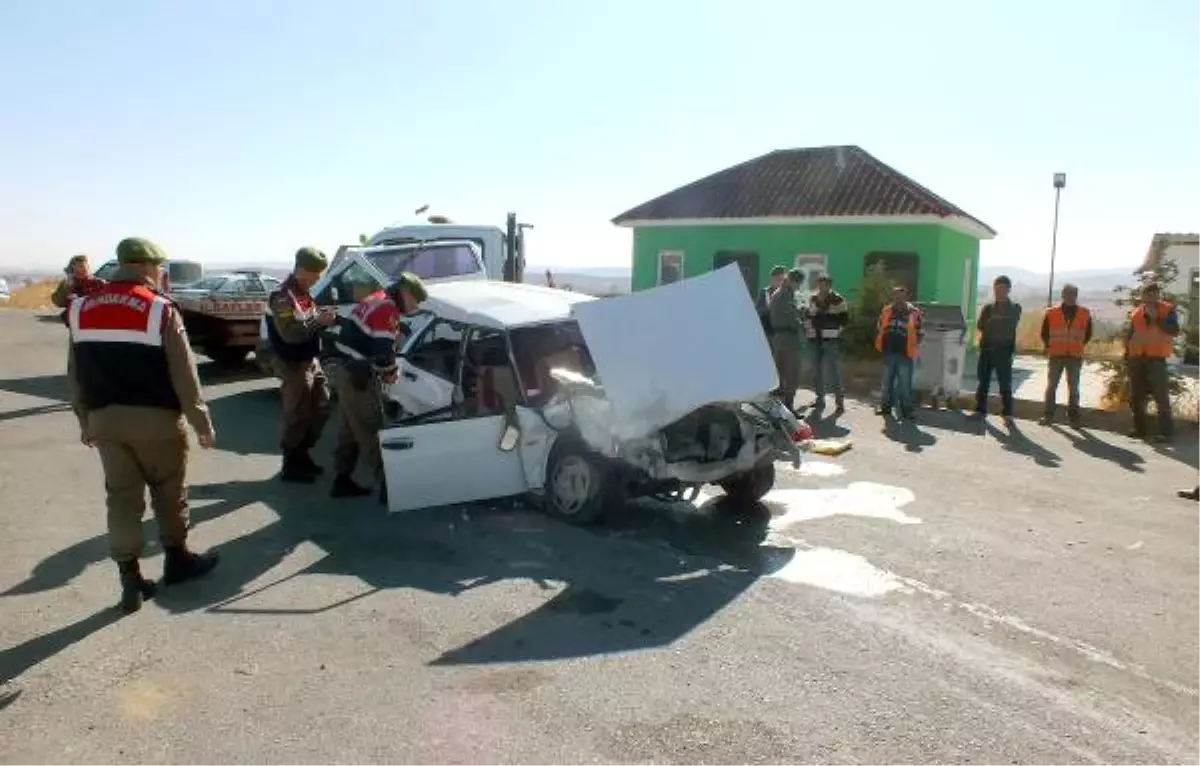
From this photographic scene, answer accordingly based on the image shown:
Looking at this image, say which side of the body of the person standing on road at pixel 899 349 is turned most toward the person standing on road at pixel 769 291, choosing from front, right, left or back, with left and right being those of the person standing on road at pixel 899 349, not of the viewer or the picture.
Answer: right

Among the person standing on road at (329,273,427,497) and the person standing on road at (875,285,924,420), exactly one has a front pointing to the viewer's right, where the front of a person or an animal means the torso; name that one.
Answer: the person standing on road at (329,273,427,497)

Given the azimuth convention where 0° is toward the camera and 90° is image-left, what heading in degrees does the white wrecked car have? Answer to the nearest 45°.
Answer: approximately 315°

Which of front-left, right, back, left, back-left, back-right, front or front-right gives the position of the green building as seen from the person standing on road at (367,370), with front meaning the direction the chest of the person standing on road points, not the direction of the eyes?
front-left

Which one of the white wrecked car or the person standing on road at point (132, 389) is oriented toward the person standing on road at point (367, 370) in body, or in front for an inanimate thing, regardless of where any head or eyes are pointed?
the person standing on road at point (132, 389)

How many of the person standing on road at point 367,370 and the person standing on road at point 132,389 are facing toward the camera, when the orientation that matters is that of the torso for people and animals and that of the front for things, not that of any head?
0

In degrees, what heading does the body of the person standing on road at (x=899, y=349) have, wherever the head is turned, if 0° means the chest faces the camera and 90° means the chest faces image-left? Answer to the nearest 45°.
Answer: approximately 0°

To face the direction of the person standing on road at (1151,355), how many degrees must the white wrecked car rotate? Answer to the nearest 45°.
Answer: approximately 90° to its left

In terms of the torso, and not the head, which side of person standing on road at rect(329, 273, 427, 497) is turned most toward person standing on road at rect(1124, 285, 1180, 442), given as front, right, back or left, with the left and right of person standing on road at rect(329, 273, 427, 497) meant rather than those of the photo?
front

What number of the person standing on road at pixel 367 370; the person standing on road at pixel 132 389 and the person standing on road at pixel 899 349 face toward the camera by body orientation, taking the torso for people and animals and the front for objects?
1

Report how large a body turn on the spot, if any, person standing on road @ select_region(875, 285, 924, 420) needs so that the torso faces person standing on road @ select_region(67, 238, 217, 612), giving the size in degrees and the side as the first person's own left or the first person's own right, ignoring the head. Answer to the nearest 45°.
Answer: approximately 45° to the first person's own right

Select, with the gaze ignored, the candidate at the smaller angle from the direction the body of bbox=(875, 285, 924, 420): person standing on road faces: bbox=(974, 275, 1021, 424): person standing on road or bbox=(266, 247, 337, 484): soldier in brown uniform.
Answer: the soldier in brown uniform

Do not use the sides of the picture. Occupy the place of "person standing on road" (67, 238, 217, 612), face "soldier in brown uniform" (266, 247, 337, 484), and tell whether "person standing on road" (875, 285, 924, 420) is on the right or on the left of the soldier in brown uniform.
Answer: right

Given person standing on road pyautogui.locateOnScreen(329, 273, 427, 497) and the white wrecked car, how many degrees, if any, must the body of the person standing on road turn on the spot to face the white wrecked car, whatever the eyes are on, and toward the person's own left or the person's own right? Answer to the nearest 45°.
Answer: approximately 45° to the person's own right

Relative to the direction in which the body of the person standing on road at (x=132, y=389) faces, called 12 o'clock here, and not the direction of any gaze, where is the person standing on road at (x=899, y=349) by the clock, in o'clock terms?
the person standing on road at (x=899, y=349) is roughly at 1 o'clock from the person standing on road at (x=132, y=389).

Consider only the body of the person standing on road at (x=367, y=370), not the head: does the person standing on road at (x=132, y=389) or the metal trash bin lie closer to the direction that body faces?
the metal trash bin

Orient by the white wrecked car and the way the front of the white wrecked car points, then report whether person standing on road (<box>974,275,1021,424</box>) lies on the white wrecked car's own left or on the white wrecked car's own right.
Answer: on the white wrecked car's own left
